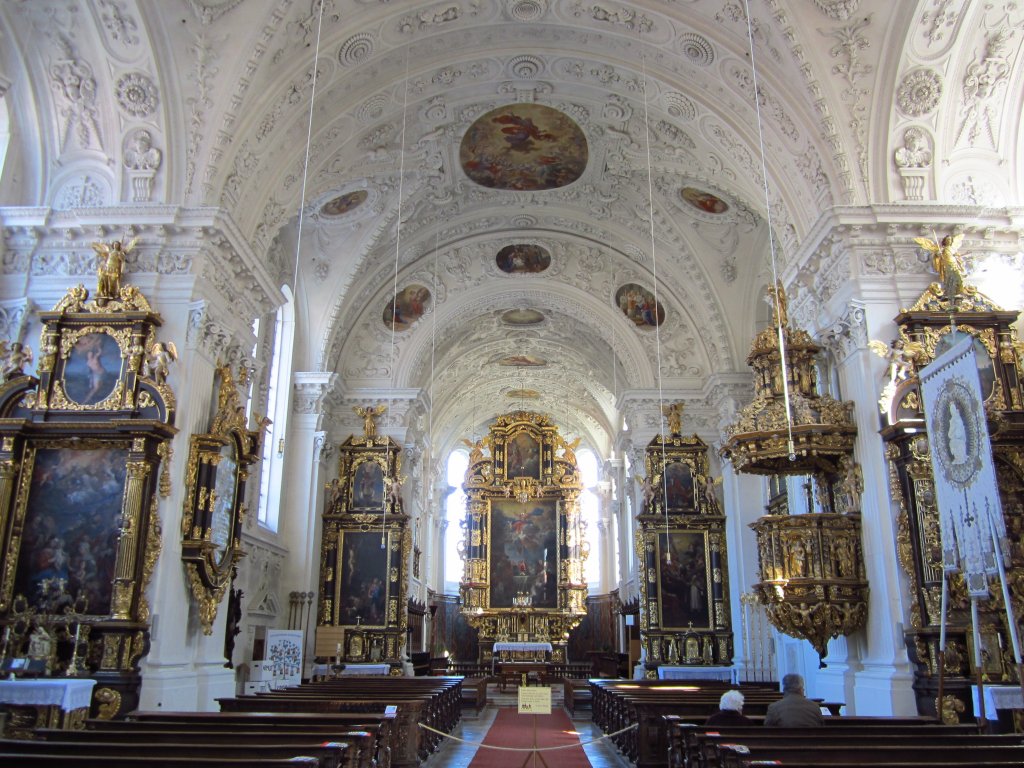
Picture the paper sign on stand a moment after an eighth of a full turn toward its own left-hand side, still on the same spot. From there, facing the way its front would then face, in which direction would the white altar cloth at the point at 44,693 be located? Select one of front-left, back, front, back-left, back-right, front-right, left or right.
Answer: back-right

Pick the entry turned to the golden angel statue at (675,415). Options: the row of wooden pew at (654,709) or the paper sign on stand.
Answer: the row of wooden pew

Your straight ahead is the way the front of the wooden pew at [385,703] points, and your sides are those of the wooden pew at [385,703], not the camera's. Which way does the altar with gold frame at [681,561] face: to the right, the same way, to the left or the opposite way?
the opposite way

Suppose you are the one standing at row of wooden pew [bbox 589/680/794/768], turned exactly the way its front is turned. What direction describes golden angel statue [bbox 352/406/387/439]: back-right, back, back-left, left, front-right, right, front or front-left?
front-left

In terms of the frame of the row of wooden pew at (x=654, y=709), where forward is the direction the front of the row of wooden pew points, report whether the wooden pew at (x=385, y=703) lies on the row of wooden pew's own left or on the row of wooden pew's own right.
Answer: on the row of wooden pew's own left

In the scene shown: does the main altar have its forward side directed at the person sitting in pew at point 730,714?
yes

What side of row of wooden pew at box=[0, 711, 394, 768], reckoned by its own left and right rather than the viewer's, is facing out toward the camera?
back

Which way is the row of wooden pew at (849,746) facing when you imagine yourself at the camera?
facing away from the viewer

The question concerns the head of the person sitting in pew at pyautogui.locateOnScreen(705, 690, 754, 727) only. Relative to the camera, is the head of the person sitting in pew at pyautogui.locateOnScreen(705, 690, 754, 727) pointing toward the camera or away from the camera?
away from the camera
